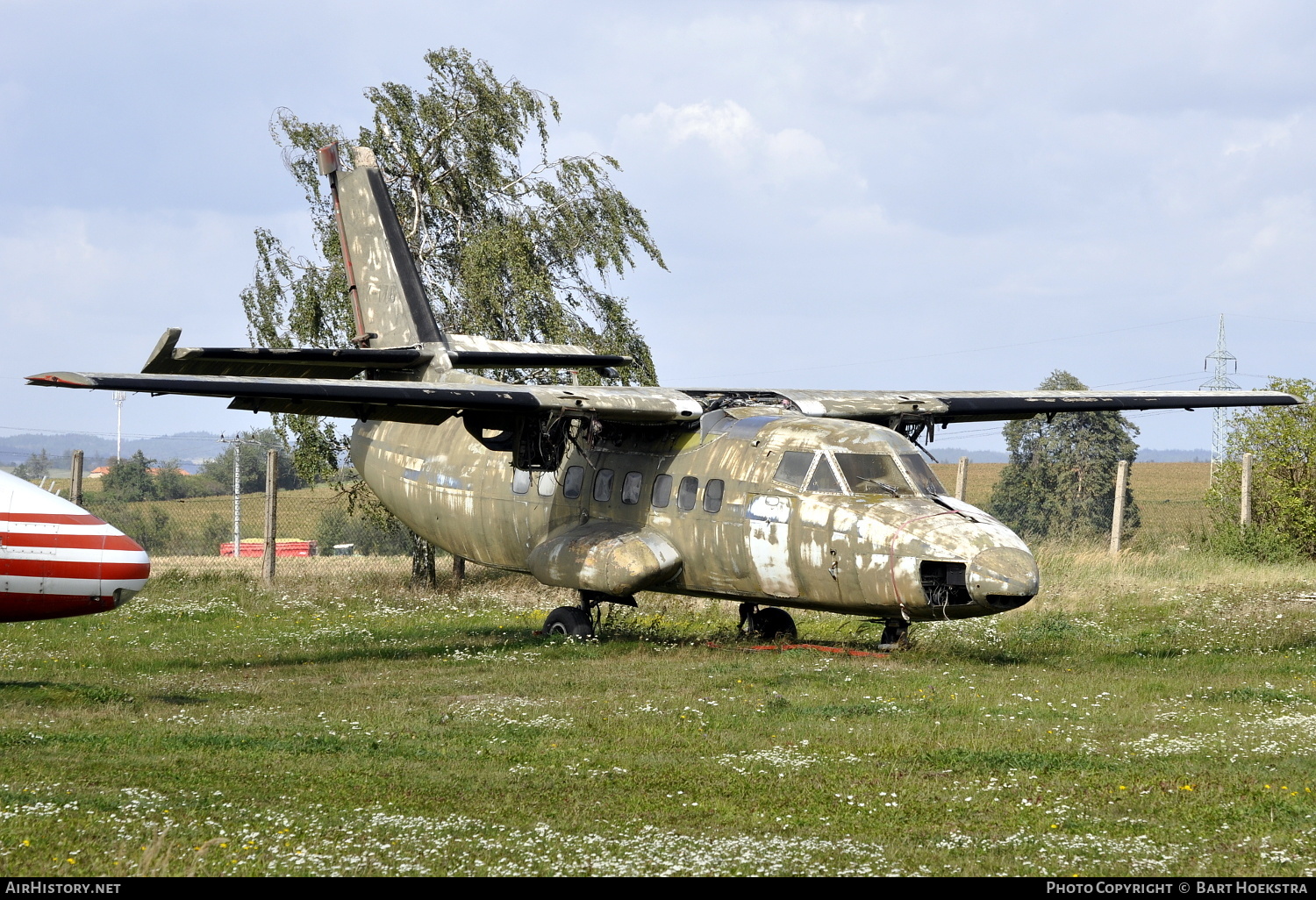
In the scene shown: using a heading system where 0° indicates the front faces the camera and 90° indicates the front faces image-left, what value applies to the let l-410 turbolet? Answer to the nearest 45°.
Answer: approximately 315°

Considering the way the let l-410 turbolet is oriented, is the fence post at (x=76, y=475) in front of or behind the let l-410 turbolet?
behind

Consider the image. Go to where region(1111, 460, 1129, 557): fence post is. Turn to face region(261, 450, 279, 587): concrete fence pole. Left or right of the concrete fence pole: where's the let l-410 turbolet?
left

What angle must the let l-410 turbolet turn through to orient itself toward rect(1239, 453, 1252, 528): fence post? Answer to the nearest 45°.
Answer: approximately 90° to its left

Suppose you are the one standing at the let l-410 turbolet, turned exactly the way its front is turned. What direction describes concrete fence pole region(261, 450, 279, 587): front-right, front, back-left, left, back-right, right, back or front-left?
back

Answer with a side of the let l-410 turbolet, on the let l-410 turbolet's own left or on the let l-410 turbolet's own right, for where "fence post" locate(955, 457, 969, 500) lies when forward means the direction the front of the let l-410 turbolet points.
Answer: on the let l-410 turbolet's own left

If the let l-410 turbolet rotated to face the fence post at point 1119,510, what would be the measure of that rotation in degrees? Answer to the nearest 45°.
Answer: approximately 90° to its left
